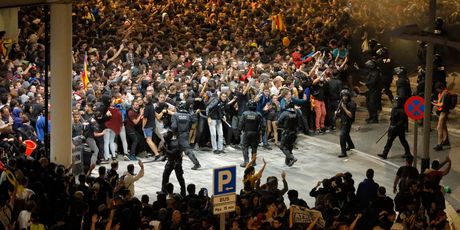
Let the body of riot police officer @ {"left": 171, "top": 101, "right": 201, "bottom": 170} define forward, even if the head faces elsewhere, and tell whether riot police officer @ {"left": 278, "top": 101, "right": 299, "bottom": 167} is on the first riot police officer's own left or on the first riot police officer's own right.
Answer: on the first riot police officer's own right

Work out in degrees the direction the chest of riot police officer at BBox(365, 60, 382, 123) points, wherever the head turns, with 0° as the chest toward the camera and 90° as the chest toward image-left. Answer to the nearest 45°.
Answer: approximately 90°

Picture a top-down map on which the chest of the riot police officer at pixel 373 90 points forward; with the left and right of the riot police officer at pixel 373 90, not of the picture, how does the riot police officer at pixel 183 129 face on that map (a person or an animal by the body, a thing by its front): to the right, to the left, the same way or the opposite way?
to the right

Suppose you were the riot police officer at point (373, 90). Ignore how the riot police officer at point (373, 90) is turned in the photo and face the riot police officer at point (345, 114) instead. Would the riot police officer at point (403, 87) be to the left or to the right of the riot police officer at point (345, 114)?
left

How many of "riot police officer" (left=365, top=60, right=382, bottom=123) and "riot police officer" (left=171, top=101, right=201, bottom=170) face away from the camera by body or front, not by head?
1

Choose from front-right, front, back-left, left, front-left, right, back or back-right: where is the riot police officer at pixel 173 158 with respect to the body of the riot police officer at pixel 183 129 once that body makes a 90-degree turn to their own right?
right

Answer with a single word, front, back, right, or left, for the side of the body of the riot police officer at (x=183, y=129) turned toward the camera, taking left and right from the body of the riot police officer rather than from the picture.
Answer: back
